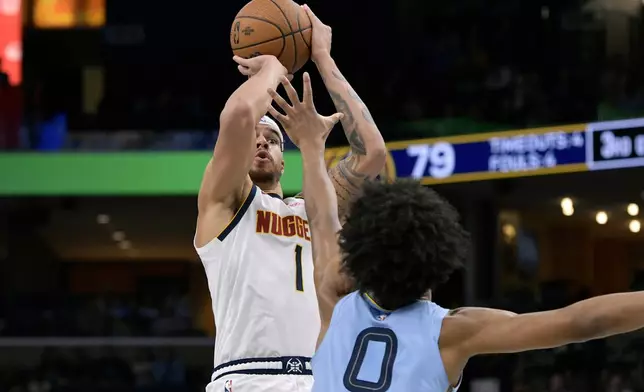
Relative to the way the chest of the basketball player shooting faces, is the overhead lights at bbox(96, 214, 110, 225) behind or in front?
behind

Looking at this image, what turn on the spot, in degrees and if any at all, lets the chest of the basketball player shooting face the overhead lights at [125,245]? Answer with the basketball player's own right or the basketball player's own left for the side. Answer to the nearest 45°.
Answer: approximately 135° to the basketball player's own left

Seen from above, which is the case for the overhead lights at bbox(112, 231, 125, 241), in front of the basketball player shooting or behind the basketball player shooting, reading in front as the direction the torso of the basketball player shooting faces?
behind

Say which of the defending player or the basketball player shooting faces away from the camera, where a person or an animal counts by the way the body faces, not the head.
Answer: the defending player

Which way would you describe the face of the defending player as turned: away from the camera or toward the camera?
away from the camera

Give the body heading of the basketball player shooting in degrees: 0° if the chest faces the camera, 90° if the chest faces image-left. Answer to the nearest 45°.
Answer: approximately 315°

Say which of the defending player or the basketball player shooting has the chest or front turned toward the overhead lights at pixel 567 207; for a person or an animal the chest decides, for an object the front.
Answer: the defending player

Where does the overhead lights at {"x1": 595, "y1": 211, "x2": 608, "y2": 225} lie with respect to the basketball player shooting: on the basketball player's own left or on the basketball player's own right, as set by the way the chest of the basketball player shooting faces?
on the basketball player's own left

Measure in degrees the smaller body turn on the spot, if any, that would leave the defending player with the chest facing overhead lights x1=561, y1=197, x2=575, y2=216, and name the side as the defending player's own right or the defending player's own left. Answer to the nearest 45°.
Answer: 0° — they already face it

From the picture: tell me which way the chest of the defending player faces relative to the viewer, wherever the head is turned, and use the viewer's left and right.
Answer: facing away from the viewer

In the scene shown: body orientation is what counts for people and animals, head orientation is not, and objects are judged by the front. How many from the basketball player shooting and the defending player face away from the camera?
1
